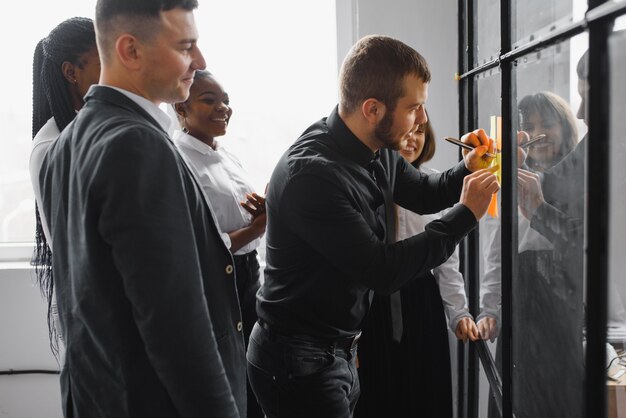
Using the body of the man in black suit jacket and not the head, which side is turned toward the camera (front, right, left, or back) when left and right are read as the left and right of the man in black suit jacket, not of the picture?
right

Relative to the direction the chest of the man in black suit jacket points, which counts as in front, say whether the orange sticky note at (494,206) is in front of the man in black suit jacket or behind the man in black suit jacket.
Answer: in front

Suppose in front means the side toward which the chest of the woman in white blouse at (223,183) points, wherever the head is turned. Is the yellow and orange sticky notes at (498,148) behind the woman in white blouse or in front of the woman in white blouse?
in front

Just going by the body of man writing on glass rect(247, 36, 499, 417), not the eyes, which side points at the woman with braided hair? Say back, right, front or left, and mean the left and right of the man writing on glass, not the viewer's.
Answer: back

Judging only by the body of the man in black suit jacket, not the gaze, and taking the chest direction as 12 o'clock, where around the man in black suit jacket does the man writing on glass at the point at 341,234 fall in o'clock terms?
The man writing on glass is roughly at 11 o'clock from the man in black suit jacket.

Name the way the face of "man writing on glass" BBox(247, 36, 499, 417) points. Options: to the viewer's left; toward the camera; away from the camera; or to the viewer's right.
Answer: to the viewer's right

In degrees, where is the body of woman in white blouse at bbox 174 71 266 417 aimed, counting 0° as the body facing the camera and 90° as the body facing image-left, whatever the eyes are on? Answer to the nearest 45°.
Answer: approximately 315°

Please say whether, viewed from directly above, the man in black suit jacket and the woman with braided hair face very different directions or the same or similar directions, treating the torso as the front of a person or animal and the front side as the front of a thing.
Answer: same or similar directions

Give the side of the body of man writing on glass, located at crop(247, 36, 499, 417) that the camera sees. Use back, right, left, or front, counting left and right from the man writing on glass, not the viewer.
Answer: right

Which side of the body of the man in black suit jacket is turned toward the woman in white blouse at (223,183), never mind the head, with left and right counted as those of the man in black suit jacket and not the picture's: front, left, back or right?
left

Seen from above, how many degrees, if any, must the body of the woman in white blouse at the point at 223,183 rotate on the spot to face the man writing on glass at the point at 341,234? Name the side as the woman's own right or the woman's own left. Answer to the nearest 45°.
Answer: approximately 45° to the woman's own right

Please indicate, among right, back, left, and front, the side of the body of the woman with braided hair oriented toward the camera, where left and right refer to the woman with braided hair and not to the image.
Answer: right

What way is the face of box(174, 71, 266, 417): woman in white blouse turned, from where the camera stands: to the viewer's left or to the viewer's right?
to the viewer's right

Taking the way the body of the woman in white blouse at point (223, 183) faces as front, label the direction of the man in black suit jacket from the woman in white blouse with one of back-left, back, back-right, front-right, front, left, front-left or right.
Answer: front-right

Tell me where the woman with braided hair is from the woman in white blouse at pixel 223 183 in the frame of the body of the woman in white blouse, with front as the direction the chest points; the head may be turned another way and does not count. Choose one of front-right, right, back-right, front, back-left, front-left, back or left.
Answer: right
